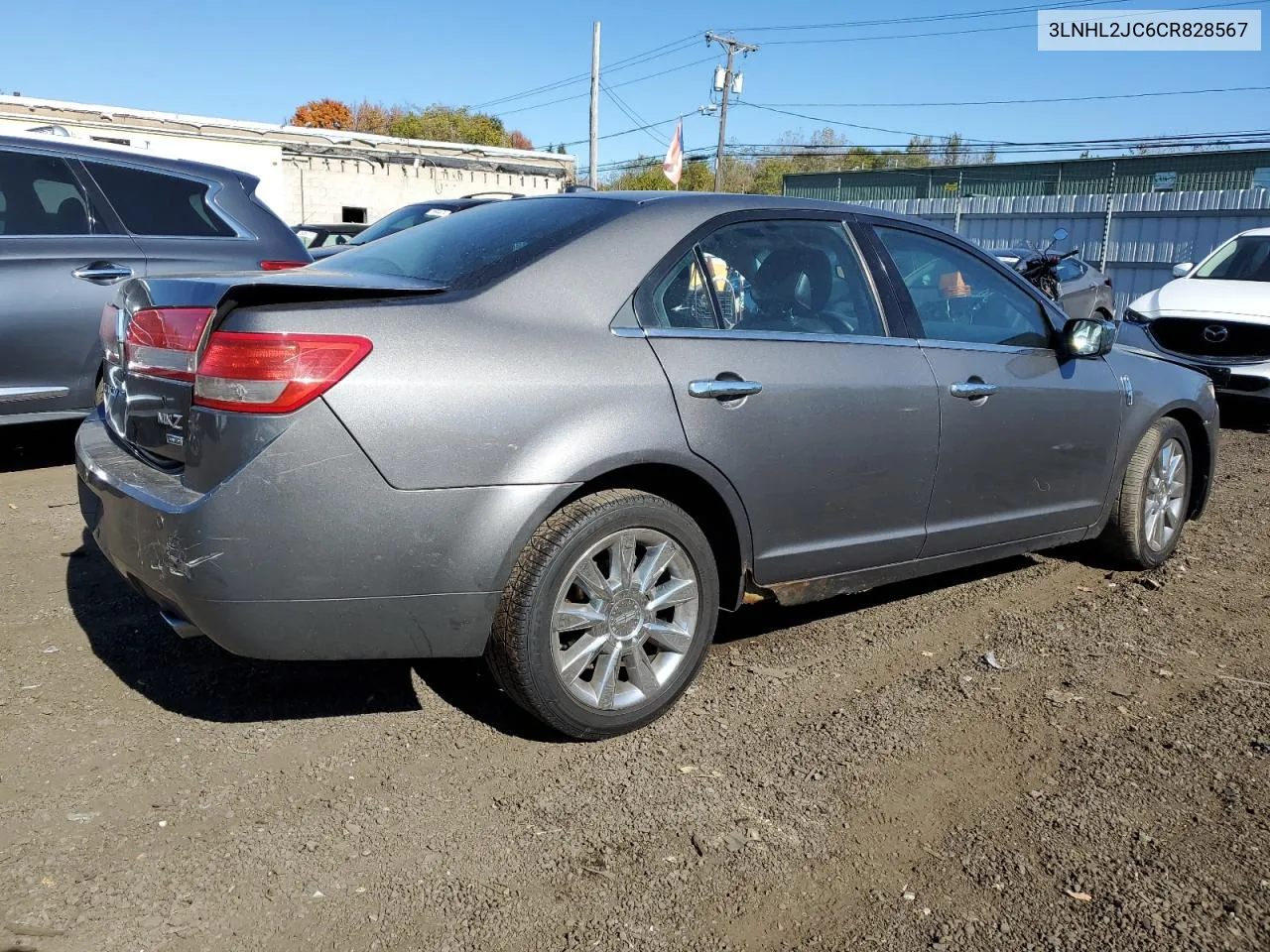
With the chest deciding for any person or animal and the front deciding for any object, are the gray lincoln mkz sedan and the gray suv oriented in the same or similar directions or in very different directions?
very different directions

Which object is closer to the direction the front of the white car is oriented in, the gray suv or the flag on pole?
the gray suv

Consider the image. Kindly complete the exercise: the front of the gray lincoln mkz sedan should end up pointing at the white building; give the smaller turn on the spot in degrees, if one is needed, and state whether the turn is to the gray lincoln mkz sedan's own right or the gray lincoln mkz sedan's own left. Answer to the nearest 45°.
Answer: approximately 45° to the gray lincoln mkz sedan's own left

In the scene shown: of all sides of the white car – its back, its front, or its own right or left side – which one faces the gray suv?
front

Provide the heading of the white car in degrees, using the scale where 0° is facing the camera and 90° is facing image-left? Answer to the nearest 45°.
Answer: approximately 45°

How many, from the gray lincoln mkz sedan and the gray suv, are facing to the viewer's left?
1

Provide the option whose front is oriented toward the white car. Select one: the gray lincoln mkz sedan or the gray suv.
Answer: the gray lincoln mkz sedan

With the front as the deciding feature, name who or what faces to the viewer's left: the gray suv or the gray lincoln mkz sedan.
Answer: the gray suv

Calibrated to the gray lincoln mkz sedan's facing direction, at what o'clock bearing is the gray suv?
The gray suv is roughly at 9 o'clock from the gray lincoln mkz sedan.

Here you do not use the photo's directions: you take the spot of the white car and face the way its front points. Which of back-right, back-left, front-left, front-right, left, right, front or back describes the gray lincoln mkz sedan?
front-left

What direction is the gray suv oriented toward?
to the viewer's left

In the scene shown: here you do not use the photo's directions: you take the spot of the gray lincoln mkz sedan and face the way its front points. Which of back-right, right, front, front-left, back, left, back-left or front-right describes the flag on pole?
front-left

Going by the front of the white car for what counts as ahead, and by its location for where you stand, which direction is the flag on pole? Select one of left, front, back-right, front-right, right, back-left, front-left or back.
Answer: right

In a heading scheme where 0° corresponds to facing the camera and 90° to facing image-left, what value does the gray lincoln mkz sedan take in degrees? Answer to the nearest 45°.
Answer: approximately 225°

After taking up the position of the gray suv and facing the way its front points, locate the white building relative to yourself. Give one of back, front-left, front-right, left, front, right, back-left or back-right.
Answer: right
